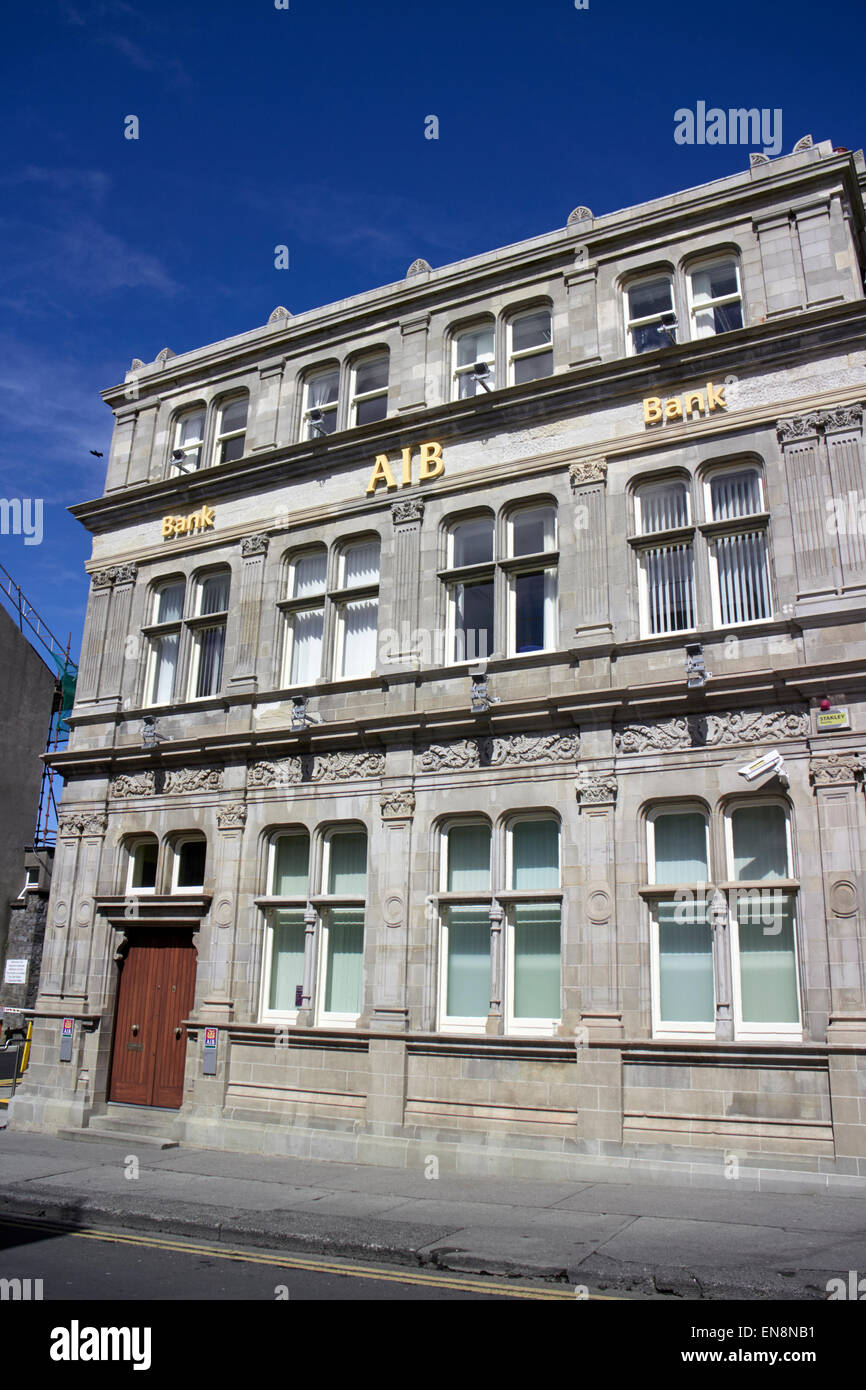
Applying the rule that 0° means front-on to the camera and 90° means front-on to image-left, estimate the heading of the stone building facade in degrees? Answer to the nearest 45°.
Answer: approximately 45°
